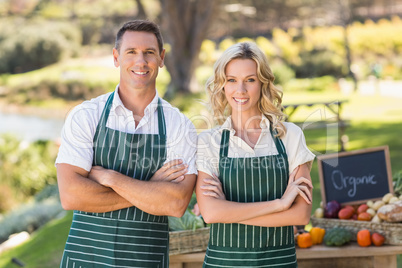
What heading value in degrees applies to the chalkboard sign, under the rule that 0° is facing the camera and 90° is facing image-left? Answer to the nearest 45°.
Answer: approximately 0°

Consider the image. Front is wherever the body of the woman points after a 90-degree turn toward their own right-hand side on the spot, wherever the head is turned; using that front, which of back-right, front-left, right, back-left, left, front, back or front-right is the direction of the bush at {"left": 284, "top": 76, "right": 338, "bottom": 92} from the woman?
right

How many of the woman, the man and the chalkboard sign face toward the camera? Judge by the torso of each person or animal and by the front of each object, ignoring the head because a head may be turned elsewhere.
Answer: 3

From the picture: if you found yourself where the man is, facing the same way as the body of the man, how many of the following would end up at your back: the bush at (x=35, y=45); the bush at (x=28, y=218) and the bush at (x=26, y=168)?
3

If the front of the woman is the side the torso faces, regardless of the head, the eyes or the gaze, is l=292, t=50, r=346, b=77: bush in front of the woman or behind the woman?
behind
